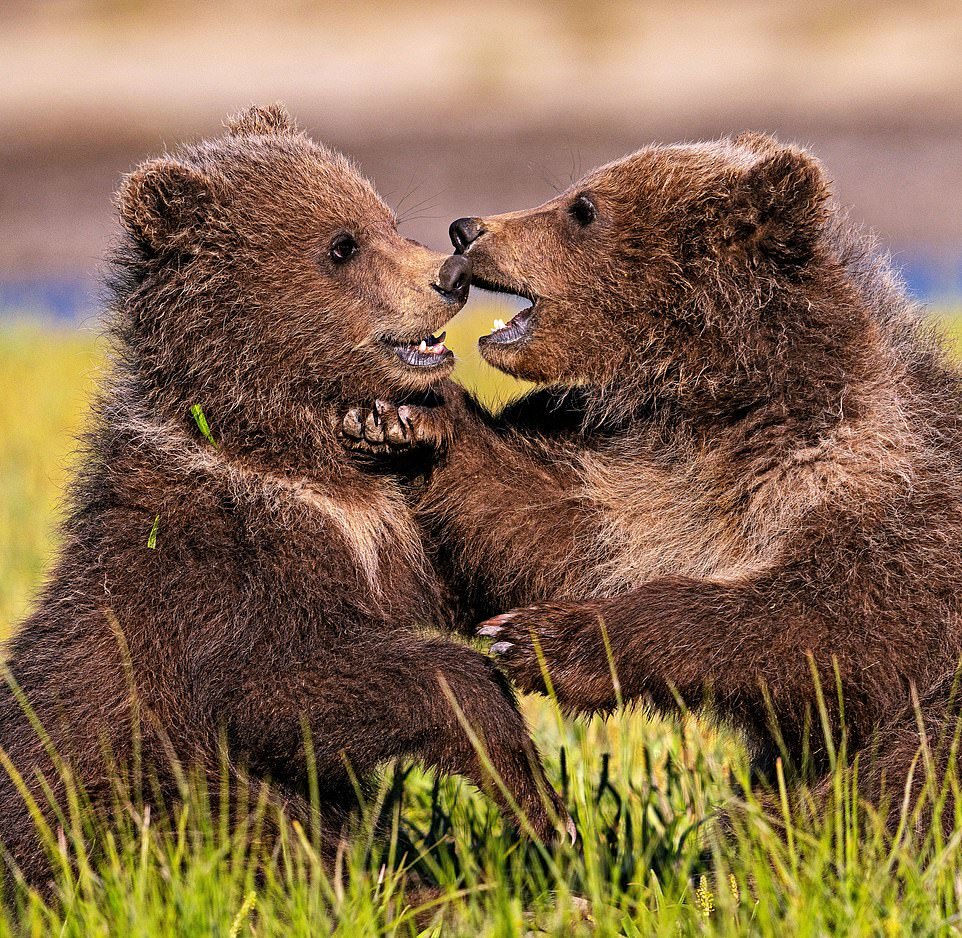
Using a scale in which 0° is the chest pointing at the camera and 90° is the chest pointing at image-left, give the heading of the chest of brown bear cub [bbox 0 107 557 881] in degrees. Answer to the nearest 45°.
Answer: approximately 270°

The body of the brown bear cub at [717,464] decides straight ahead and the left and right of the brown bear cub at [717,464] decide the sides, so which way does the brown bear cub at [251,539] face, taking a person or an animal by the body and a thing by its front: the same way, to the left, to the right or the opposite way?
the opposite way

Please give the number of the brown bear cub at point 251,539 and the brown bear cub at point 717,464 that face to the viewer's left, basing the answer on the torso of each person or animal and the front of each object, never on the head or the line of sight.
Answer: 1

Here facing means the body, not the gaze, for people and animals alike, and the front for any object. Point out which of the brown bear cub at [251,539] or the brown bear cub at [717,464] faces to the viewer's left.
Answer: the brown bear cub at [717,464]

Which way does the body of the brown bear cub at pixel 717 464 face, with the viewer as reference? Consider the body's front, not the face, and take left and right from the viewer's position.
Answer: facing to the left of the viewer

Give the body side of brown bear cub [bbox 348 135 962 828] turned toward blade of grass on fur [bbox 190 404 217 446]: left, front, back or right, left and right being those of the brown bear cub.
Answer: front
